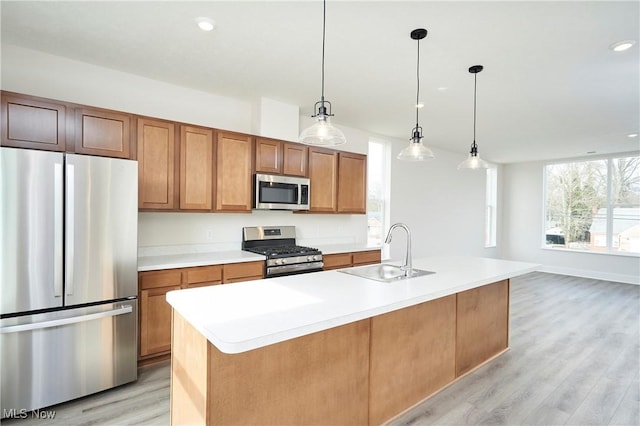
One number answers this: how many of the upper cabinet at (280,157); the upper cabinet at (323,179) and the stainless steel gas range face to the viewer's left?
0

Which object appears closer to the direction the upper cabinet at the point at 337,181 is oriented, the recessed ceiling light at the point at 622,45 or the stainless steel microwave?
the recessed ceiling light

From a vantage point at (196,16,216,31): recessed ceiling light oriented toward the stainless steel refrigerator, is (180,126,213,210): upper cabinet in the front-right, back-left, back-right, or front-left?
front-right

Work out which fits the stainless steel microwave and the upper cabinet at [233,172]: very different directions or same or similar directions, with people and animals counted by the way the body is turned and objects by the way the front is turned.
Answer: same or similar directions

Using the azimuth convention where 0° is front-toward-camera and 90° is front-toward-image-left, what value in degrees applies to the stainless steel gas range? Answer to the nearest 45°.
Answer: approximately 315°

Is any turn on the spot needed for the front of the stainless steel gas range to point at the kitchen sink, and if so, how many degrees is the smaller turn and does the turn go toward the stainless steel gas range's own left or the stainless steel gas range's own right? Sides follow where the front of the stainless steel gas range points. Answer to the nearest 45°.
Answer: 0° — it already faces it

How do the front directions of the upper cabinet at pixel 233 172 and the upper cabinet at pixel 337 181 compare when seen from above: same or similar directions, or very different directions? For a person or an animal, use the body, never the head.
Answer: same or similar directions

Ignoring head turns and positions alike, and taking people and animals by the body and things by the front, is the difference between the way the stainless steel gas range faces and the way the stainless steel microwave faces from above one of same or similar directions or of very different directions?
same or similar directions

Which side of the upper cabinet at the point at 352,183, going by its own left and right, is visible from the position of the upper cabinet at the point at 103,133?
right

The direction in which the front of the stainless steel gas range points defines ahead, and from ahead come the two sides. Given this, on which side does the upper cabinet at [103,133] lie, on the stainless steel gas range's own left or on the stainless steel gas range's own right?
on the stainless steel gas range's own right

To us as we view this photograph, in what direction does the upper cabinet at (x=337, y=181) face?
facing the viewer and to the right of the viewer

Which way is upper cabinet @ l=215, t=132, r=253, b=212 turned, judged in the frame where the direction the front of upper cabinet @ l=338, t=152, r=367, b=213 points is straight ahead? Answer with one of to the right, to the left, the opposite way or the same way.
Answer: the same way

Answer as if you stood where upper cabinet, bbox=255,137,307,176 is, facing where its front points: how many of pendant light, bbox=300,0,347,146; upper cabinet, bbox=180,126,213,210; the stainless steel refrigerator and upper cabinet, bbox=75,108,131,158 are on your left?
0

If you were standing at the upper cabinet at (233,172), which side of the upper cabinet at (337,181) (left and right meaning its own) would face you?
right

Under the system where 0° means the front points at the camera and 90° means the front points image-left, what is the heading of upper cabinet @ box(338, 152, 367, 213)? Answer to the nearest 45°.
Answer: approximately 315°

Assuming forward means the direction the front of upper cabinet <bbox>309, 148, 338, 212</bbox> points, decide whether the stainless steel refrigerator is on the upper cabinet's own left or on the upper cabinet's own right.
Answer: on the upper cabinet's own right

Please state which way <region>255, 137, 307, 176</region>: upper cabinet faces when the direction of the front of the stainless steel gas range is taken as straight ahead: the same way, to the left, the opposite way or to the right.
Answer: the same way

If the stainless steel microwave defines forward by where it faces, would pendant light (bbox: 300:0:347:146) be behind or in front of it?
in front

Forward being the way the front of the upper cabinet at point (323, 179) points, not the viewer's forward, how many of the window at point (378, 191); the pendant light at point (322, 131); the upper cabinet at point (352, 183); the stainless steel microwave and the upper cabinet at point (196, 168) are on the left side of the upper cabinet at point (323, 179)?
2

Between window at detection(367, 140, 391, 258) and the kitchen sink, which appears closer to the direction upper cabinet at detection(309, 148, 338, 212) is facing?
the kitchen sink
